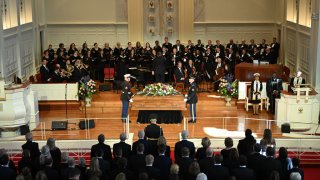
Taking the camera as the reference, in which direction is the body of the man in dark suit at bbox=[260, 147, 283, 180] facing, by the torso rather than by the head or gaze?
away from the camera

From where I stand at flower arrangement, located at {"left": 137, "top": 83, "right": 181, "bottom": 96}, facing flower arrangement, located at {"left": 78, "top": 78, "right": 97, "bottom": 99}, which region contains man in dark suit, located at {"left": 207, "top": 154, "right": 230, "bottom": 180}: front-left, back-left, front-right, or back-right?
back-left

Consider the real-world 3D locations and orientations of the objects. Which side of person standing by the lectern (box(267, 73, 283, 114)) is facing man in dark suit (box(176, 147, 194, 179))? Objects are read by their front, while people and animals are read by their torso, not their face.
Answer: front

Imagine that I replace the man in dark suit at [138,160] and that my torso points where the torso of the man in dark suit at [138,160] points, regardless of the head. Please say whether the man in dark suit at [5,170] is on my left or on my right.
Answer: on my left

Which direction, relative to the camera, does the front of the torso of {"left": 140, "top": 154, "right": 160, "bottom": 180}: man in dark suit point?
away from the camera

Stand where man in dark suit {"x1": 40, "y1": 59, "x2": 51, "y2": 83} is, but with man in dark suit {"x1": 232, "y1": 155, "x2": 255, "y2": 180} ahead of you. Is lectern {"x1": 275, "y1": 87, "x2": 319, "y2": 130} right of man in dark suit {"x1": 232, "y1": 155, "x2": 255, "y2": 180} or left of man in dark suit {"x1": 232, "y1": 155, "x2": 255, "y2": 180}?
left

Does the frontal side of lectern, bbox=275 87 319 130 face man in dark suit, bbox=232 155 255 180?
yes

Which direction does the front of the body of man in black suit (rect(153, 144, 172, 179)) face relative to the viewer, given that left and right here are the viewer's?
facing away from the viewer

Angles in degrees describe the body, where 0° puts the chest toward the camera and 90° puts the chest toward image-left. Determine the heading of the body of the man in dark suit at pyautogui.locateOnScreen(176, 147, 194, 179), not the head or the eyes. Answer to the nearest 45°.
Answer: approximately 180°

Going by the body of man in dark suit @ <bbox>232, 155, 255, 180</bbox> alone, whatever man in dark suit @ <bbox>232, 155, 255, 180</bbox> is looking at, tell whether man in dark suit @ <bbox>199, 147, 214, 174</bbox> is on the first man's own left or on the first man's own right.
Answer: on the first man's own left

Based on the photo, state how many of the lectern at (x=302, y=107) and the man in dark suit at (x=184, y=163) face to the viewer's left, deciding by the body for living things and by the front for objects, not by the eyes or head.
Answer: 0

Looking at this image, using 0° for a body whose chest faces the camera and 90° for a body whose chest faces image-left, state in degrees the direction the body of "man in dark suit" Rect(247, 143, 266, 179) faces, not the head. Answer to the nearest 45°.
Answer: approximately 180°

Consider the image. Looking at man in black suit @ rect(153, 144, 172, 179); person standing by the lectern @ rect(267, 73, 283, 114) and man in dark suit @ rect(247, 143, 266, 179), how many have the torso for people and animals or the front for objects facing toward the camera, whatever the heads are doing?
1

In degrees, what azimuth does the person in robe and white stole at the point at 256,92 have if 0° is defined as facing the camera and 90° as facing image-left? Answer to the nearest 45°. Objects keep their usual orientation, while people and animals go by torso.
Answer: approximately 0°

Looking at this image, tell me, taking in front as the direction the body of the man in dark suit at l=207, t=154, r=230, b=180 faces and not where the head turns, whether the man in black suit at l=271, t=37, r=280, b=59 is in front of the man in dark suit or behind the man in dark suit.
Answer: in front
